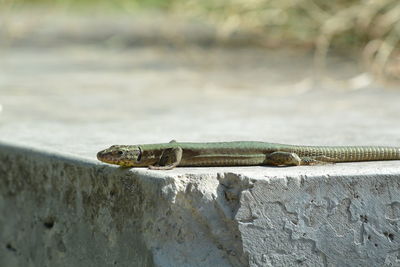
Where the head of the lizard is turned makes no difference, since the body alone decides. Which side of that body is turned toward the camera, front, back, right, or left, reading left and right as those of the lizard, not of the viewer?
left
